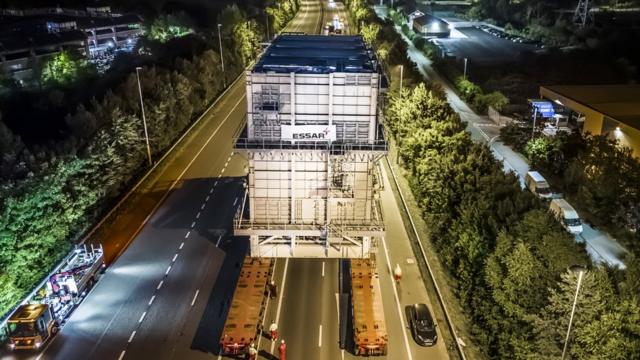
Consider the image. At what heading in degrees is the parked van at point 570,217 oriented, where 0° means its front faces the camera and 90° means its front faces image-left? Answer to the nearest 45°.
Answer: approximately 315°

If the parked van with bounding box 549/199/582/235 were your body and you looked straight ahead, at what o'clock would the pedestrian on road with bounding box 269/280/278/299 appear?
The pedestrian on road is roughly at 3 o'clock from the parked van.

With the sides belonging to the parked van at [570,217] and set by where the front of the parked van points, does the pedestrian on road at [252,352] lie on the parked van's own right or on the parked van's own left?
on the parked van's own right

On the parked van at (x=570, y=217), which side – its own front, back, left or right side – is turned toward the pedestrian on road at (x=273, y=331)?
right

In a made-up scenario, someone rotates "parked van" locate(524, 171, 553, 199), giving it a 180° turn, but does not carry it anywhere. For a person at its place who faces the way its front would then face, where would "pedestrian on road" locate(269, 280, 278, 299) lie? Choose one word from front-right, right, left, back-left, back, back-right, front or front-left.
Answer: left

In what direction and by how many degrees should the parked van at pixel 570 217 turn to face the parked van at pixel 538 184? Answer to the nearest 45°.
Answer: approximately 180°

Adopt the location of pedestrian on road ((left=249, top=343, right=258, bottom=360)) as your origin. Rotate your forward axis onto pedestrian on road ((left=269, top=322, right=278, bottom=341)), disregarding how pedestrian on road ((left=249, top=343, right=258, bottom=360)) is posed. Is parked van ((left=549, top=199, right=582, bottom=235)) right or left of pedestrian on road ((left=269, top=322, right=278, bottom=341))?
right

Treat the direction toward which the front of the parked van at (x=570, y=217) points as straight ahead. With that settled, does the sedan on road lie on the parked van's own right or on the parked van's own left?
on the parked van's own right

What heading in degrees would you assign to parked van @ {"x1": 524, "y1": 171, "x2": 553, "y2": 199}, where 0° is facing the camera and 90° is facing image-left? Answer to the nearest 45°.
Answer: approximately 315°

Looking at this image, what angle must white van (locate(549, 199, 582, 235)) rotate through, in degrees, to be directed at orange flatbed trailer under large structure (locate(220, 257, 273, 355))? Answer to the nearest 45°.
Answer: approximately 90° to its right

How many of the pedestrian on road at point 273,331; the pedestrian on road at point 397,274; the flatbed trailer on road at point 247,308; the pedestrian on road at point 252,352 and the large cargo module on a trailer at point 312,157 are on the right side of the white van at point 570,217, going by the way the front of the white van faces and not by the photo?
5

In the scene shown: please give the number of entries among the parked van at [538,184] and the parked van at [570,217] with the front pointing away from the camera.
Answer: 0
